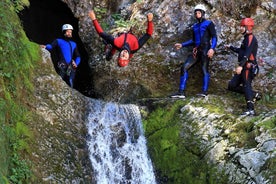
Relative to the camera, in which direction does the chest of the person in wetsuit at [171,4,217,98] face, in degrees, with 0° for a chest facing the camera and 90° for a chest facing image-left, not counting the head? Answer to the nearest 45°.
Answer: approximately 45°

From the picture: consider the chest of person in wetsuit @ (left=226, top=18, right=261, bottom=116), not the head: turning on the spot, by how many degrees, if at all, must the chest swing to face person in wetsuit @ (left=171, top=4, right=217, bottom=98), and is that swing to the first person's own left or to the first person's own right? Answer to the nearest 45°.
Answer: approximately 45° to the first person's own right

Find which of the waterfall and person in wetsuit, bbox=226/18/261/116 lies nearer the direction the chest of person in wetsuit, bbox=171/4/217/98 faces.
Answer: the waterfall

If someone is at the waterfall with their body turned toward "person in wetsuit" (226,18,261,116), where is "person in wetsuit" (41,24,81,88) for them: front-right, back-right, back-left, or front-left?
back-left

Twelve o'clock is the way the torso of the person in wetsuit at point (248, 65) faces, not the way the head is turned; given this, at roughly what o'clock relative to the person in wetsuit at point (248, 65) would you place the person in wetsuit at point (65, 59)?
the person in wetsuit at point (65, 59) is roughly at 12 o'clock from the person in wetsuit at point (248, 65).

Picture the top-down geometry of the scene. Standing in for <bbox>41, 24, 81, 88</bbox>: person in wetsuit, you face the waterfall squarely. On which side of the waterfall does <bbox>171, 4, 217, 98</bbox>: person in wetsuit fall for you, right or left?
left

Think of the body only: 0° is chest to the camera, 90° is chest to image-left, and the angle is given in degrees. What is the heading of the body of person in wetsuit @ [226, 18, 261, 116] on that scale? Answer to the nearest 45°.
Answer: approximately 90°

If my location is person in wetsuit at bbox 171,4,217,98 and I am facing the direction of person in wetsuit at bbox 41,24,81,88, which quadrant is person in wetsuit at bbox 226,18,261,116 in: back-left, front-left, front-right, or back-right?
back-left

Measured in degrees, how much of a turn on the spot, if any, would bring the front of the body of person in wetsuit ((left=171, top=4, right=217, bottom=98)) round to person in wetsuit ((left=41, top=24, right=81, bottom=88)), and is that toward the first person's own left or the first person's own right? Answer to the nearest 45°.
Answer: approximately 45° to the first person's own right

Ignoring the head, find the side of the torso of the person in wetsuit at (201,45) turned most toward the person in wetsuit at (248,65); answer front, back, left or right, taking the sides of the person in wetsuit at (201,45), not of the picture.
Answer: left
